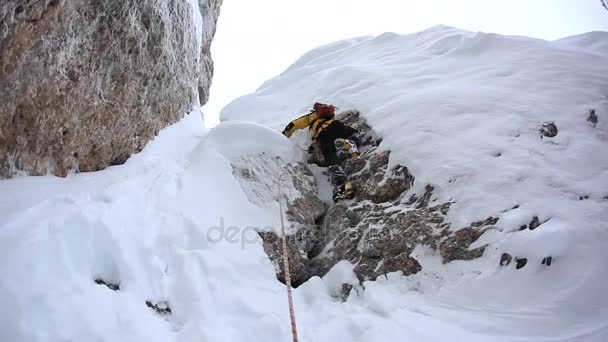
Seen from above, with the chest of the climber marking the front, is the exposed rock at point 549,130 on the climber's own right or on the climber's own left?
on the climber's own right

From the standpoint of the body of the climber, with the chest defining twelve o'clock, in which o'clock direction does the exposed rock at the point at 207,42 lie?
The exposed rock is roughly at 11 o'clock from the climber.

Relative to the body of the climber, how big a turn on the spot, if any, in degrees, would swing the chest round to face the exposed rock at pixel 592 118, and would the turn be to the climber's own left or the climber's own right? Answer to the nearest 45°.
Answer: approximately 90° to the climber's own right

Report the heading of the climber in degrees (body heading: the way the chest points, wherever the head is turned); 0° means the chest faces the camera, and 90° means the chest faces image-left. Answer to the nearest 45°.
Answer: approximately 180°

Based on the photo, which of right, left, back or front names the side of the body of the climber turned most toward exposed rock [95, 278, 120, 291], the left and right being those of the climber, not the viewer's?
back

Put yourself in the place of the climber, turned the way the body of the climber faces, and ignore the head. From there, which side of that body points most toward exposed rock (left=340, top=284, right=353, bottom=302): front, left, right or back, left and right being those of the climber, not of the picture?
back

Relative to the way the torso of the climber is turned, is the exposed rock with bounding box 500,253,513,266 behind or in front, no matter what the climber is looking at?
behind

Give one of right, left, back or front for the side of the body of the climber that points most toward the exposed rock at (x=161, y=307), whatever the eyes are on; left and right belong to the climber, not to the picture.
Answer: back
